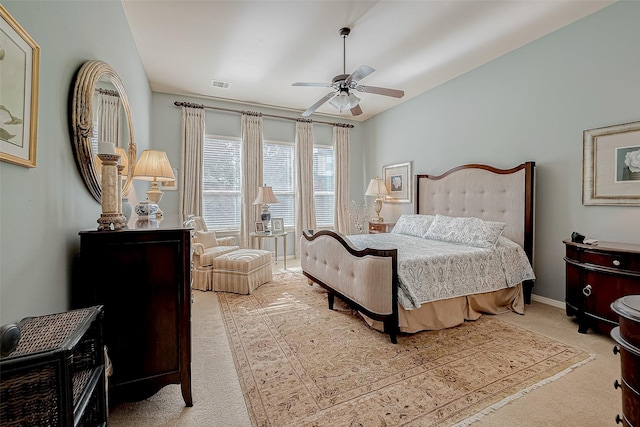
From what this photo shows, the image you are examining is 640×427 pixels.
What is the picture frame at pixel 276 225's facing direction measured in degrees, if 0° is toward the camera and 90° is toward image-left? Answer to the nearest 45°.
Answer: approximately 0°

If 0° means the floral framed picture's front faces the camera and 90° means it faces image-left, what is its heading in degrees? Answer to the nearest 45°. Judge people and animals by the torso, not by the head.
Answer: approximately 45°

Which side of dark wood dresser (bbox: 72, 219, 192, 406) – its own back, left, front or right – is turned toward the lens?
right

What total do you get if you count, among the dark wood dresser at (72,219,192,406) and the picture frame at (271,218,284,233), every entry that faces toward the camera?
1

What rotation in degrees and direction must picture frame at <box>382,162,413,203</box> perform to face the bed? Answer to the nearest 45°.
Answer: approximately 45° to its left

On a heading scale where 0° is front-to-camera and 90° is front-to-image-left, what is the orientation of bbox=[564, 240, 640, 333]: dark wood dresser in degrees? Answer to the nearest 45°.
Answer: approximately 45°

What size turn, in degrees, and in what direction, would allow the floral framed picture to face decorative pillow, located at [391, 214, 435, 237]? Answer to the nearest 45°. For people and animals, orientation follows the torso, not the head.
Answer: approximately 45° to its right

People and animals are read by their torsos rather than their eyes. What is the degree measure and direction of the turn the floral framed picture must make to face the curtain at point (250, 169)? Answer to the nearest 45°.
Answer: approximately 45° to its right

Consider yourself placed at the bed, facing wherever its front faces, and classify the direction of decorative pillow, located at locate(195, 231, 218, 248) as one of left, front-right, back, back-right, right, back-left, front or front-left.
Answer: front-right

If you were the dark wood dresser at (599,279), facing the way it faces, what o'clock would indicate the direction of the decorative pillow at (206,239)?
The decorative pillow is roughly at 1 o'clock from the dark wood dresser.

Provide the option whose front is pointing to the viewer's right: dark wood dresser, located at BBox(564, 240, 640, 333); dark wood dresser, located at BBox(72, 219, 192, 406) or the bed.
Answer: dark wood dresser, located at BBox(72, 219, 192, 406)

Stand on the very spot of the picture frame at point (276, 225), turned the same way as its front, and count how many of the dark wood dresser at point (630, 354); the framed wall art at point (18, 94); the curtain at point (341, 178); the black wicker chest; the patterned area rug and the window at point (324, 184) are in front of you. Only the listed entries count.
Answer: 4
